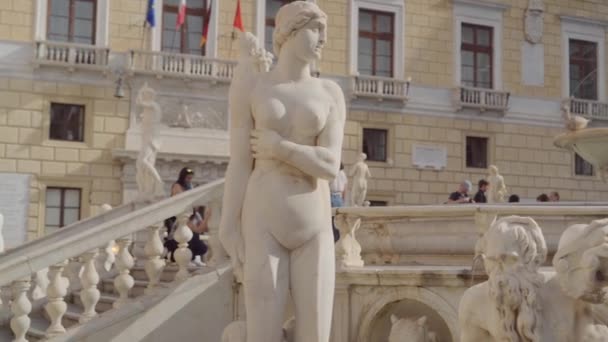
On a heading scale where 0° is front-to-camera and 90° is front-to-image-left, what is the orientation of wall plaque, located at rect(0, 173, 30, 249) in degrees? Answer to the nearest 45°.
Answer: approximately 0°

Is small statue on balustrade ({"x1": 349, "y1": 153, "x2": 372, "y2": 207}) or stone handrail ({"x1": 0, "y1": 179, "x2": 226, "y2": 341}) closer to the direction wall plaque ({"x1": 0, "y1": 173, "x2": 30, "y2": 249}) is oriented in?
the stone handrail

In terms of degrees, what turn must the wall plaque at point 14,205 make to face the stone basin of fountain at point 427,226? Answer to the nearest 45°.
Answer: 0° — it already faces it

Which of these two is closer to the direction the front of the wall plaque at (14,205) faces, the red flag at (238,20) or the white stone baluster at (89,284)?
the white stone baluster

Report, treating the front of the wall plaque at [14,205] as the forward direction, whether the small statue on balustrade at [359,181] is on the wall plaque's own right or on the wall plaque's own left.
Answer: on the wall plaque's own left

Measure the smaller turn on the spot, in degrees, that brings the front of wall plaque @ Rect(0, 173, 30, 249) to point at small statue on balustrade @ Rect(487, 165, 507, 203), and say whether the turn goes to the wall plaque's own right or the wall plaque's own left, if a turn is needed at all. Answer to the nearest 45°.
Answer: approximately 45° to the wall plaque's own left
